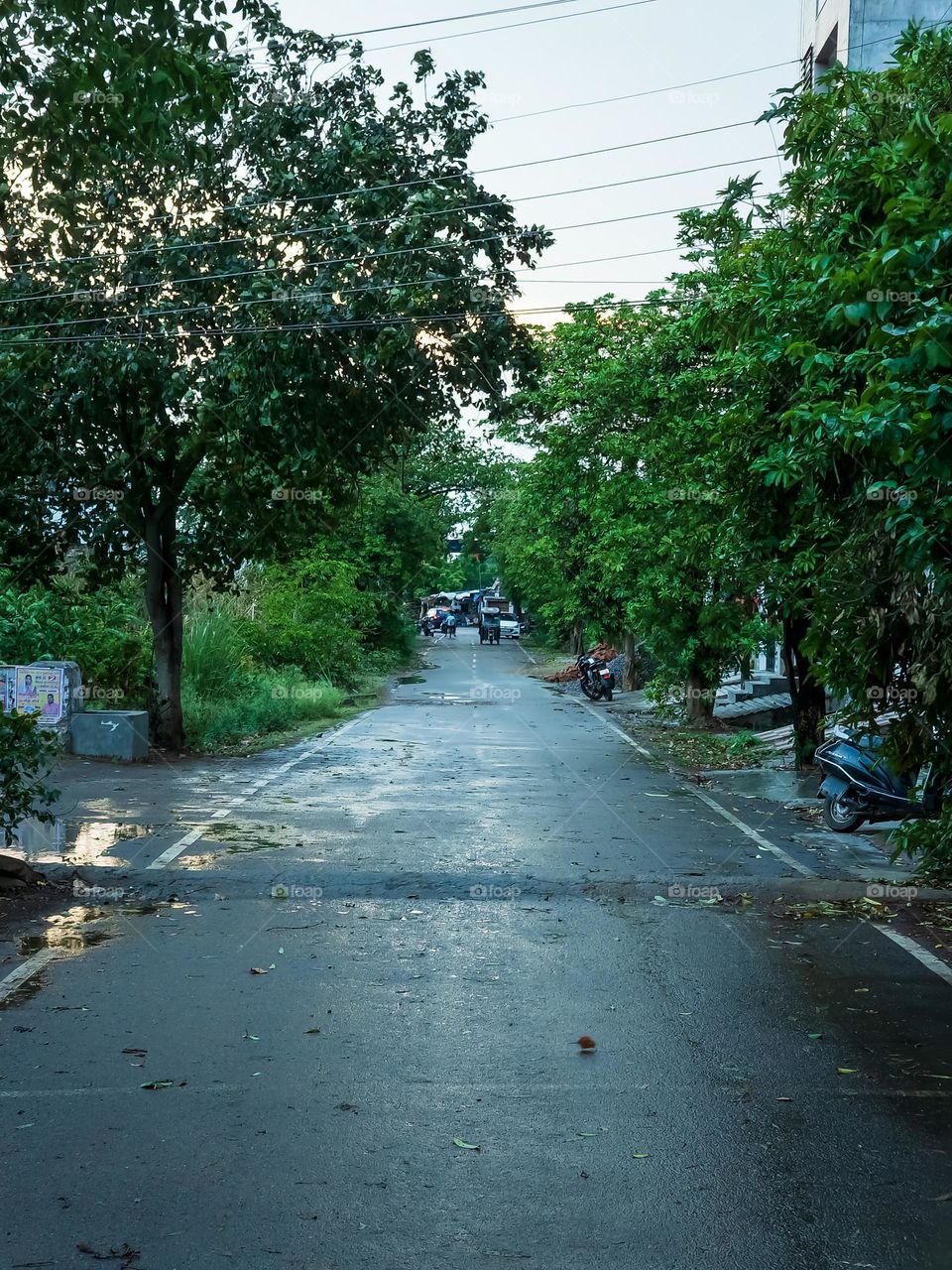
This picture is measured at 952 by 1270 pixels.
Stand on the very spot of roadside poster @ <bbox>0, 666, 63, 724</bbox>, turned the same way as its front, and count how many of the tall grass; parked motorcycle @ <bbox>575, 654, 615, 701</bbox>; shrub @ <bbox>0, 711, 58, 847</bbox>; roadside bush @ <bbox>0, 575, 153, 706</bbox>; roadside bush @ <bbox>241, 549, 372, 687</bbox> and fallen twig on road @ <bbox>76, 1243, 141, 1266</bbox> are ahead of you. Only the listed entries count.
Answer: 2

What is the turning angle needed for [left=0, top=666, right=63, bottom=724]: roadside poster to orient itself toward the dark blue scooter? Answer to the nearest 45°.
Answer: approximately 45° to its left

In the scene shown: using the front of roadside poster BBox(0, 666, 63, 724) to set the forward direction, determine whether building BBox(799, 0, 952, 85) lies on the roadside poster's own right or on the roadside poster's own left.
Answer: on the roadside poster's own left

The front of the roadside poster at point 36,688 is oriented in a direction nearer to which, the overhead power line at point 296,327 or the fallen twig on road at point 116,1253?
the fallen twig on road

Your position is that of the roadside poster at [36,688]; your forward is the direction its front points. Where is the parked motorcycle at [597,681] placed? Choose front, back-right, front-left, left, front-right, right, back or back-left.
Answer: back-left

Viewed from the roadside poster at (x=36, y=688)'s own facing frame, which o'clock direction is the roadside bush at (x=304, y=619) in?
The roadside bush is roughly at 7 o'clock from the roadside poster.

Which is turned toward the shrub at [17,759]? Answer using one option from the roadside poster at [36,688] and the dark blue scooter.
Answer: the roadside poster

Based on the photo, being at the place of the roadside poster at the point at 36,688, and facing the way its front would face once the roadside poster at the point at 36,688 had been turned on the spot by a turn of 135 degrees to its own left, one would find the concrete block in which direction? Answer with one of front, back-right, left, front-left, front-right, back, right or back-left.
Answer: right

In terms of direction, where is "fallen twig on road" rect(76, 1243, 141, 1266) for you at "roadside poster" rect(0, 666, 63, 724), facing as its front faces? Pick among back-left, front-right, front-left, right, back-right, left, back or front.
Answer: front

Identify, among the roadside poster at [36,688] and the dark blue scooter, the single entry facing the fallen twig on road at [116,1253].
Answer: the roadside poster

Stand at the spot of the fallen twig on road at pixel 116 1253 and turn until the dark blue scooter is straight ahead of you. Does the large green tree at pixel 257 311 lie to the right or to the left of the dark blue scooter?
left
